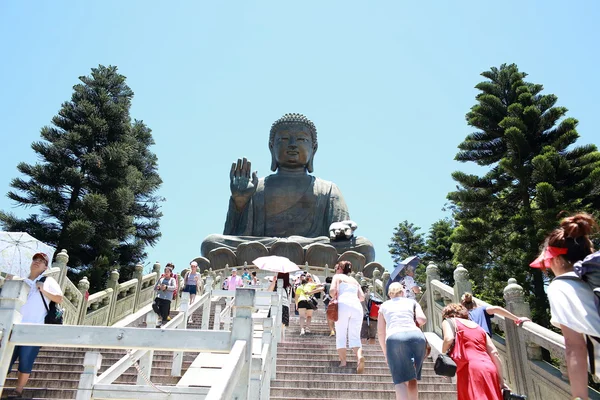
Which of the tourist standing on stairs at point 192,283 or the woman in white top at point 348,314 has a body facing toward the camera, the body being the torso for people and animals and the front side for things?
the tourist standing on stairs

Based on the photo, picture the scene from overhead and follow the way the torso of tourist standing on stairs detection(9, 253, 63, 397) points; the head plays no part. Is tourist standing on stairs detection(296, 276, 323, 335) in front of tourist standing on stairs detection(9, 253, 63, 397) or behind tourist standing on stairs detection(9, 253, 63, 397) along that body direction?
behind

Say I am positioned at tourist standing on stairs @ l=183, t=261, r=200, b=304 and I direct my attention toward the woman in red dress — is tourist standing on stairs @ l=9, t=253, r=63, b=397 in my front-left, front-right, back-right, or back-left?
front-right

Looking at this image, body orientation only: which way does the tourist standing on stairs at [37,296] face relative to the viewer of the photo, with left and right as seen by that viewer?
facing the viewer and to the left of the viewer

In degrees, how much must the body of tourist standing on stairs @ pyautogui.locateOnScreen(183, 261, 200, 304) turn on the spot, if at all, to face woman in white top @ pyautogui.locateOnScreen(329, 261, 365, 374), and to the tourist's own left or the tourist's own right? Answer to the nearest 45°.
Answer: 0° — they already face them

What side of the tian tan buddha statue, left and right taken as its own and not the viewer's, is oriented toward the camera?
front

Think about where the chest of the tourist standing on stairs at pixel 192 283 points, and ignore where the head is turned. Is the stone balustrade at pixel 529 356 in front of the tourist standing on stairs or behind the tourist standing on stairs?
in front

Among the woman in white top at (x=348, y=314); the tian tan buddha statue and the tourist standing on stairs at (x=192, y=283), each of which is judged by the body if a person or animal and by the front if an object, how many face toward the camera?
2

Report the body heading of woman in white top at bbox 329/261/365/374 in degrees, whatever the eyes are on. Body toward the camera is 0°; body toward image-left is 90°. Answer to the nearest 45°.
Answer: approximately 180°

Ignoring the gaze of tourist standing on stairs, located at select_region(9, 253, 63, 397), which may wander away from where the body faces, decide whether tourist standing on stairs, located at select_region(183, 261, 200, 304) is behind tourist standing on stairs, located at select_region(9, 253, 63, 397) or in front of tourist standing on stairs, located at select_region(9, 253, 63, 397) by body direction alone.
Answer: behind

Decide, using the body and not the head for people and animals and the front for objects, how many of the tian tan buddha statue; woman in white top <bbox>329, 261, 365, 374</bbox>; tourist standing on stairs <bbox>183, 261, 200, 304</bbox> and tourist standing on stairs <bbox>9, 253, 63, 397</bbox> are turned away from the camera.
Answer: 1

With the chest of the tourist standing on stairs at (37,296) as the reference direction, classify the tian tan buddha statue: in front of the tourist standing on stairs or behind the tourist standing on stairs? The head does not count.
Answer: behind

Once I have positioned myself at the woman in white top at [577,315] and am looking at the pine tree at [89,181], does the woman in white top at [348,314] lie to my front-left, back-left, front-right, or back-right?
front-right

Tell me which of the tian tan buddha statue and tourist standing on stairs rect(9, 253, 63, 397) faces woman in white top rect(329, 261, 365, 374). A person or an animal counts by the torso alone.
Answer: the tian tan buddha statue

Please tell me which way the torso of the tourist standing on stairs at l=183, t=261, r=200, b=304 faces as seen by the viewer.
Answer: toward the camera

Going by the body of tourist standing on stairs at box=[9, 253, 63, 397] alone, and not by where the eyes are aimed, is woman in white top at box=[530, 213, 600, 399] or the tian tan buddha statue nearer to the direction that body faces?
the woman in white top

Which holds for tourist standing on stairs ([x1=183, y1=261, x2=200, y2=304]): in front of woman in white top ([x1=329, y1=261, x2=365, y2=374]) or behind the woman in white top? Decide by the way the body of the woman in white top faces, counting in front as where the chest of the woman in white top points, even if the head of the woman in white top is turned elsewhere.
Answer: in front

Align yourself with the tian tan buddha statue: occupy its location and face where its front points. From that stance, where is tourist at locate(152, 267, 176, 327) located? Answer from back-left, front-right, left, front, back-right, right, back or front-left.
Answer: front

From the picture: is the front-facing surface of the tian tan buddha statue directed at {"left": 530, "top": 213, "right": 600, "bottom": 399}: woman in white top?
yes

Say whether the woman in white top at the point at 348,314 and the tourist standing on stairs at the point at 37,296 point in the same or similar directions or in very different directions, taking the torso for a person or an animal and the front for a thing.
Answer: very different directions
